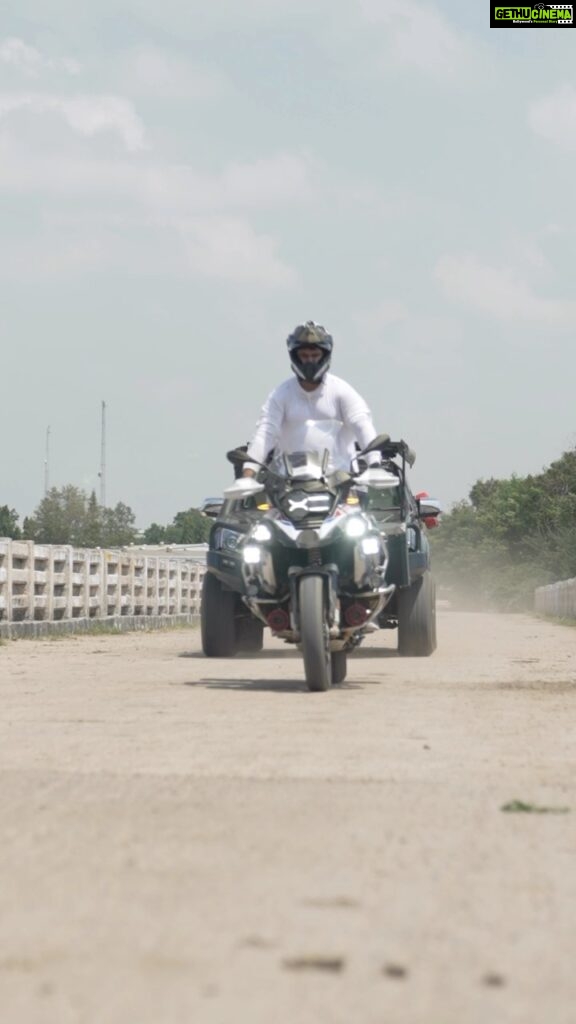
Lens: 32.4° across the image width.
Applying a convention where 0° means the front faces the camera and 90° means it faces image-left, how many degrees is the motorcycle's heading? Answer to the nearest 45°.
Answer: approximately 0°

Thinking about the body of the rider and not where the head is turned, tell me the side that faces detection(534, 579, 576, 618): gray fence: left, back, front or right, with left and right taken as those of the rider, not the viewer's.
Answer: back

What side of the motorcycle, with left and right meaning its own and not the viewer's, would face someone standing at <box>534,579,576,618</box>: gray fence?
back
